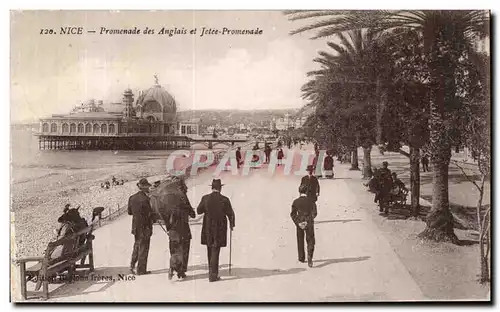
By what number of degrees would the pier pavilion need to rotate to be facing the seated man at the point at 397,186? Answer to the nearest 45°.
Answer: approximately 90° to its right

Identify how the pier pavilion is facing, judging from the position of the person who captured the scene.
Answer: facing to the right of the viewer

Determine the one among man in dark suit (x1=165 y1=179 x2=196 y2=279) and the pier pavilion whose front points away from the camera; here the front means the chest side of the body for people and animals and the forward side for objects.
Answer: the man in dark suit

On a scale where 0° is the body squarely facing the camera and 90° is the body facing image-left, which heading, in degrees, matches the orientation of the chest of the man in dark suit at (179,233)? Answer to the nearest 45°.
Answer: approximately 180°
